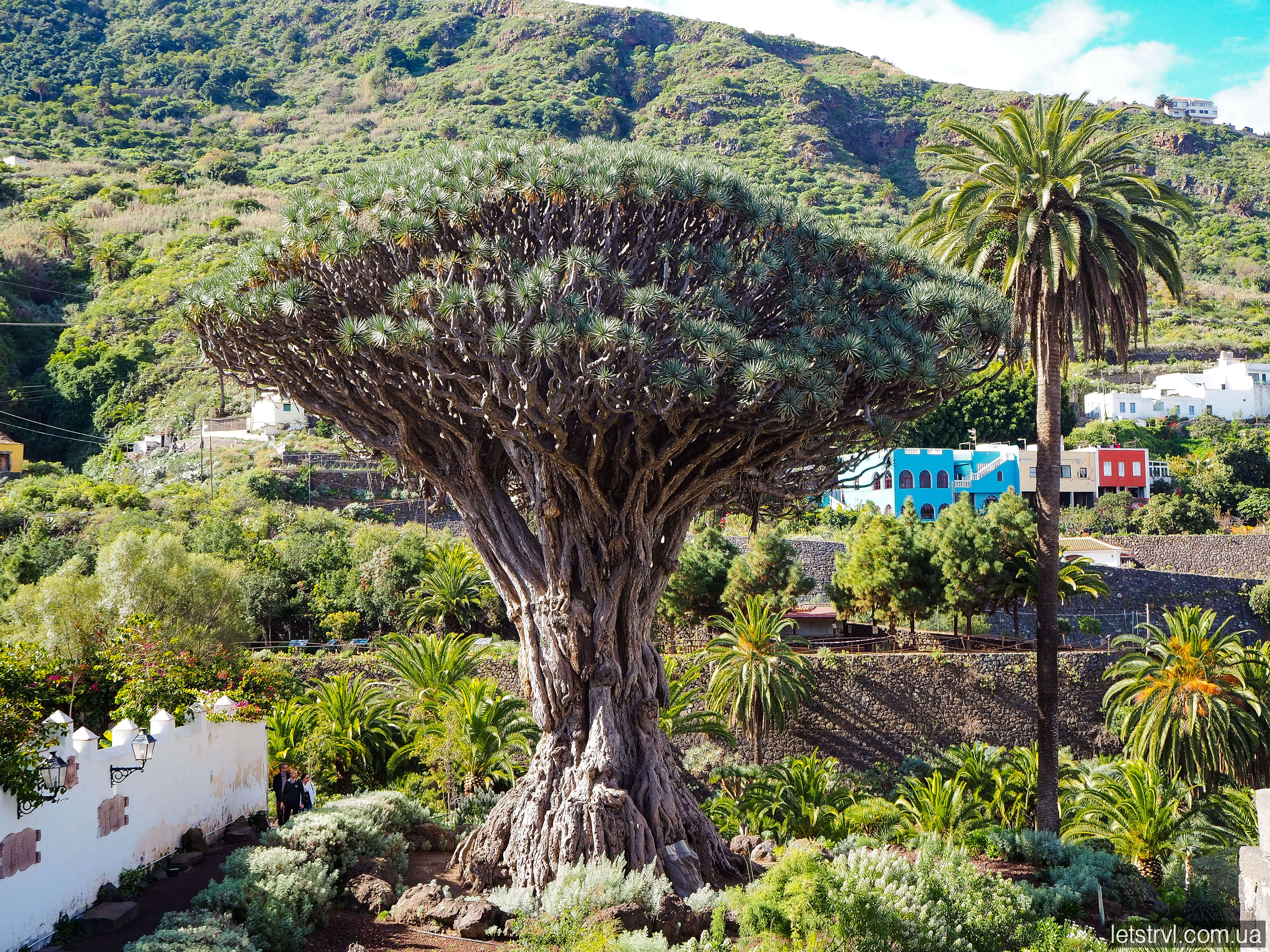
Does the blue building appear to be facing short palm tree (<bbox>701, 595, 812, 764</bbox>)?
yes

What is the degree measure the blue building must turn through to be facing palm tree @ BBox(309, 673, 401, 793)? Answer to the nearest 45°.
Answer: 0° — it already faces it

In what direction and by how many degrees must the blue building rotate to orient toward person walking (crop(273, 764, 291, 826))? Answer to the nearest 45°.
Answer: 0° — it already faces them

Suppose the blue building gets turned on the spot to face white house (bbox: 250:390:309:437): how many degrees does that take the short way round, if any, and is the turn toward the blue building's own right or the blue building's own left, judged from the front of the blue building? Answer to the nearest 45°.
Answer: approximately 90° to the blue building's own right

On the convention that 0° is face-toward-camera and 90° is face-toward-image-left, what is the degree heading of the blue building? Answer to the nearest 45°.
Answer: approximately 0°
